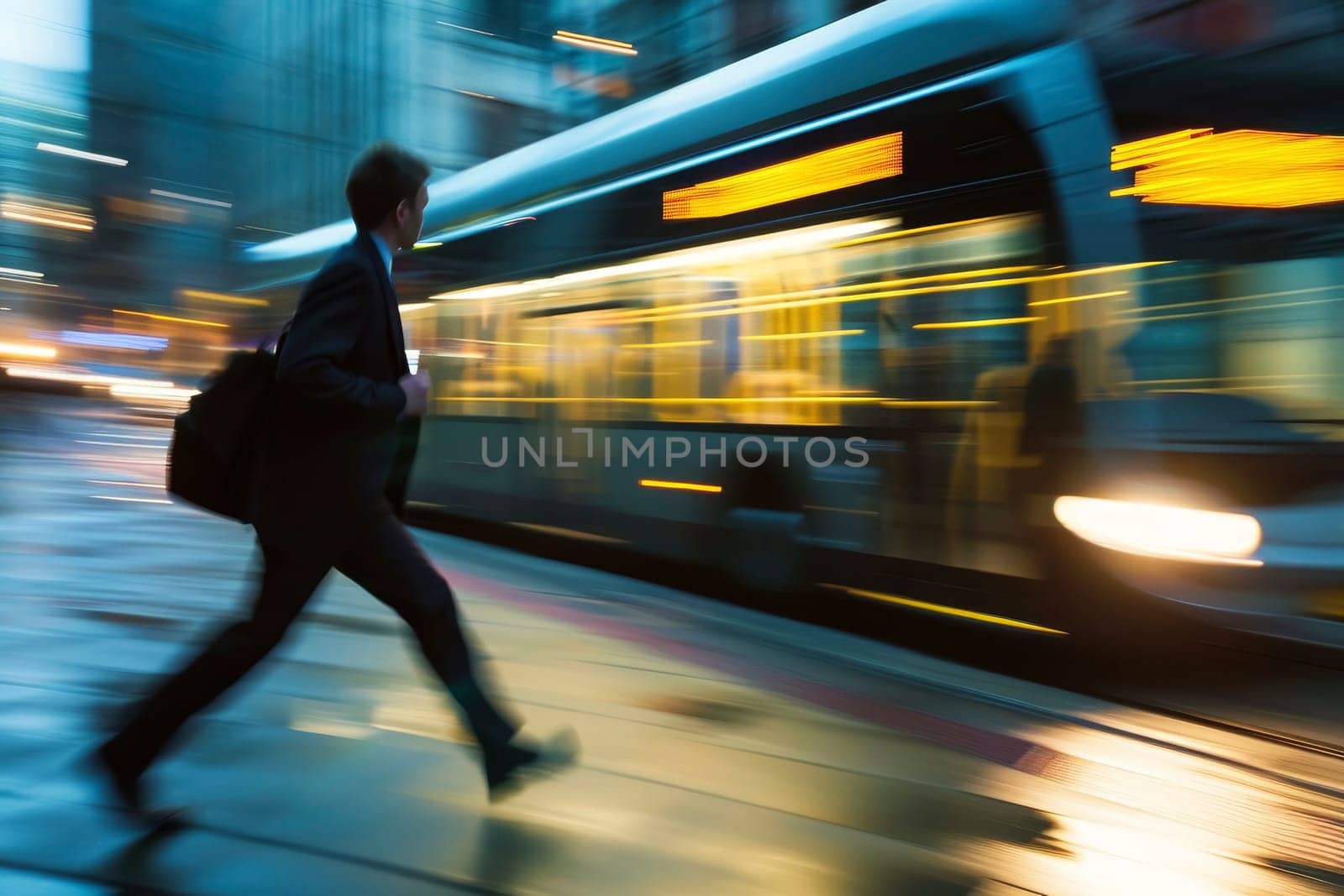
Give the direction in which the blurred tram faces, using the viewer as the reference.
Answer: facing the viewer and to the right of the viewer

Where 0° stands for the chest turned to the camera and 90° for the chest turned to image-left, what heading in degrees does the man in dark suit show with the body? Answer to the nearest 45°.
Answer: approximately 270°

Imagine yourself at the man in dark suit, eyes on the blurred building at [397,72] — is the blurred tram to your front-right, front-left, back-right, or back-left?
front-right

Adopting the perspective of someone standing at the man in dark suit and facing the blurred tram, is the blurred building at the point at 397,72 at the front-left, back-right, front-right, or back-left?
front-left

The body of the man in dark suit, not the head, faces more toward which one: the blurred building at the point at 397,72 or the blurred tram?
the blurred tram

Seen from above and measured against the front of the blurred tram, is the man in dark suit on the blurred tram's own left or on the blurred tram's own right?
on the blurred tram's own right

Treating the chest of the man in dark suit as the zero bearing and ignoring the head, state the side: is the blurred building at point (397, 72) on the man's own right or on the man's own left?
on the man's own left

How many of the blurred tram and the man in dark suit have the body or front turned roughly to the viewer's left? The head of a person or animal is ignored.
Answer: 0
